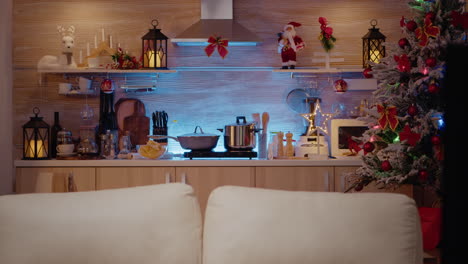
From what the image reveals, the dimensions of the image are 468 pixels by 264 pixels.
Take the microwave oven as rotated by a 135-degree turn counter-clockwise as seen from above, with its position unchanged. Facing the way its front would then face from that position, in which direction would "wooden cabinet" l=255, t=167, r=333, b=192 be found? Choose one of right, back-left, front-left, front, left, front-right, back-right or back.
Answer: back

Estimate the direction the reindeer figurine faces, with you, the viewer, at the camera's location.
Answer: facing the viewer and to the right of the viewer

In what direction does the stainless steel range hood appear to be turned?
toward the camera

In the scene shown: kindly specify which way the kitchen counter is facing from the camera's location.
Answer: facing the viewer

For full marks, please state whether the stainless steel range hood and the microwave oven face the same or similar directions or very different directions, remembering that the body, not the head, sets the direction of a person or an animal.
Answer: same or similar directions

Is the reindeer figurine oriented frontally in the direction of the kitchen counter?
yes

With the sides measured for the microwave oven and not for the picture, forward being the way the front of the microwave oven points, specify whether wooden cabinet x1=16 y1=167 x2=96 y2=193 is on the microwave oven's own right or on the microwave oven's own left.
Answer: on the microwave oven's own right
